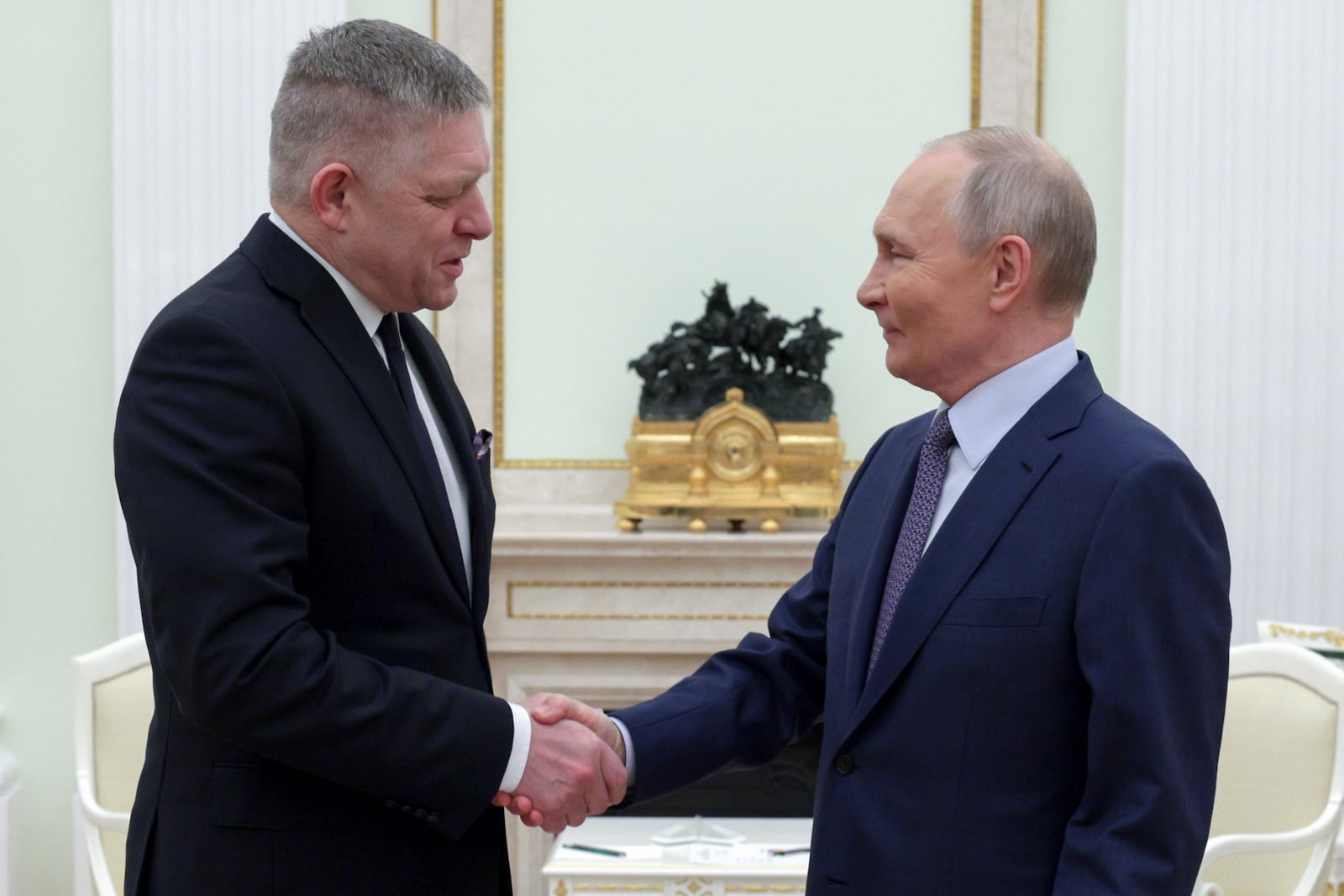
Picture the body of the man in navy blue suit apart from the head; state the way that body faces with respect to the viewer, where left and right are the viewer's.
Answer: facing the viewer and to the left of the viewer

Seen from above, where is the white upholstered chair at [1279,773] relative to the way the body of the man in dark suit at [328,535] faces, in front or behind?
in front

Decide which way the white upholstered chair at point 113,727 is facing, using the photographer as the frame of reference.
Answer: facing the viewer and to the right of the viewer

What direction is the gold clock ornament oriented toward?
toward the camera

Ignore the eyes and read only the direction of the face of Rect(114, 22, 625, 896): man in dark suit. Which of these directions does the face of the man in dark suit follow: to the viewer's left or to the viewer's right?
to the viewer's right

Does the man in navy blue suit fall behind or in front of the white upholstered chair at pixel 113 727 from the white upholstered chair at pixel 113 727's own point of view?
in front

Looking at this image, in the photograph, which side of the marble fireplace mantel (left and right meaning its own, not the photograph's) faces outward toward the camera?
front

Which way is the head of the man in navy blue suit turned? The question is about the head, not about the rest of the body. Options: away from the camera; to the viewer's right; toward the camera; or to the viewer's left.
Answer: to the viewer's left

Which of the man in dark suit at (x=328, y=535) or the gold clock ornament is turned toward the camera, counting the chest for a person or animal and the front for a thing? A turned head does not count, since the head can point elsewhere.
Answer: the gold clock ornament

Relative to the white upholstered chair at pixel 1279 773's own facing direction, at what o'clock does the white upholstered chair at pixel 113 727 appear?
the white upholstered chair at pixel 113 727 is roughly at 1 o'clock from the white upholstered chair at pixel 1279 773.
